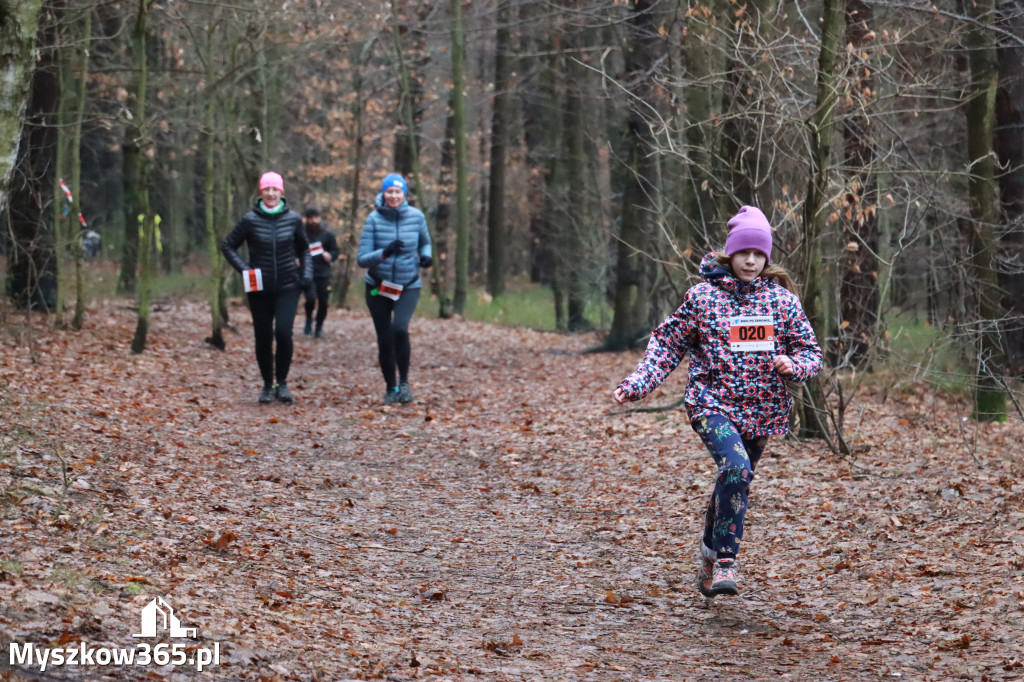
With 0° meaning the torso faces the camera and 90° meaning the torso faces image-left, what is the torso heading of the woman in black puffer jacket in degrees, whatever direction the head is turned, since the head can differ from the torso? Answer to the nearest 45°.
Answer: approximately 0°

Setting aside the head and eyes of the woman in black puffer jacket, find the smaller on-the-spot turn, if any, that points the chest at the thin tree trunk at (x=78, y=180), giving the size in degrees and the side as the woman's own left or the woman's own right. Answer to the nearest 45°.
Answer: approximately 135° to the woman's own right

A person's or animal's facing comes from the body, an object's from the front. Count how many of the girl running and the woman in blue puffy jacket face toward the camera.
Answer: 2

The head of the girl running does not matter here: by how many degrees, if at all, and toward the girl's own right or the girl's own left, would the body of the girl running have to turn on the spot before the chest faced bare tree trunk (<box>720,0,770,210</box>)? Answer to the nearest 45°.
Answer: approximately 180°

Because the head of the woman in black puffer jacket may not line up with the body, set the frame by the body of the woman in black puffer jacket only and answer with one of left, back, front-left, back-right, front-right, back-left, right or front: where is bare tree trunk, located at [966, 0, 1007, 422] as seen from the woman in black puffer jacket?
left

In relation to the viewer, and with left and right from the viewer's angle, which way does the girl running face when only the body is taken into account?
facing the viewer

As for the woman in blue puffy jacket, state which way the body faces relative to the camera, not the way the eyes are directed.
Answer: toward the camera

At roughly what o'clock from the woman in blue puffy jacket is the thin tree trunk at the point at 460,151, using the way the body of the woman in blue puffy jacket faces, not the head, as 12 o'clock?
The thin tree trunk is roughly at 6 o'clock from the woman in blue puffy jacket.
